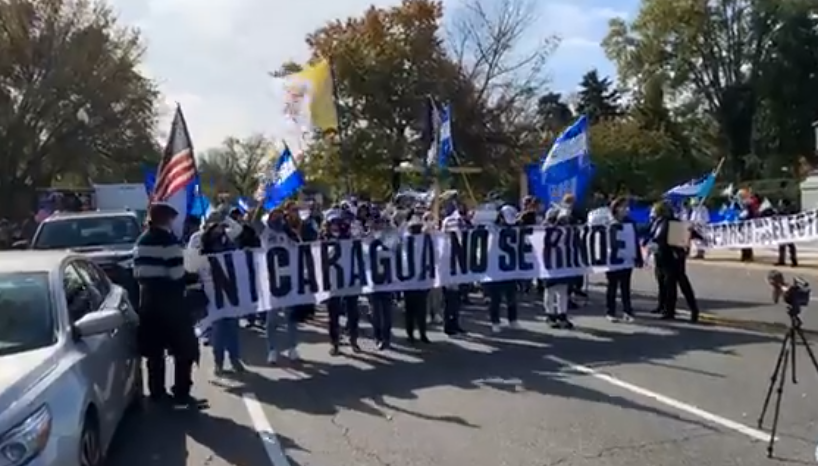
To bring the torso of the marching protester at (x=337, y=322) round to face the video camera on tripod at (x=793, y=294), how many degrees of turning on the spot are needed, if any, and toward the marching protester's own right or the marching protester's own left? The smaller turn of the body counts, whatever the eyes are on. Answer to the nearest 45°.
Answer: approximately 45° to the marching protester's own left

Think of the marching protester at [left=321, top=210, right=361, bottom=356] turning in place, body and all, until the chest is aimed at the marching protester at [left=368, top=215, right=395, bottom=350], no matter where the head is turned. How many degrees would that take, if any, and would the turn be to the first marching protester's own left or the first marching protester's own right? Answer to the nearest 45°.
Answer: approximately 90° to the first marching protester's own left

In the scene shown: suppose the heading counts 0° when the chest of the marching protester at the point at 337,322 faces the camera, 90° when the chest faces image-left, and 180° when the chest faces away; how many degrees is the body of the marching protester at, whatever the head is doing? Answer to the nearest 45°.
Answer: approximately 0°

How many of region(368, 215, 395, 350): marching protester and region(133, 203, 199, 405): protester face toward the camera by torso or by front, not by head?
1

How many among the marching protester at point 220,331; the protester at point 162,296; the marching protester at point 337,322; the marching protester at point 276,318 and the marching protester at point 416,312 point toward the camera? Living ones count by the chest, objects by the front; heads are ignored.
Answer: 4

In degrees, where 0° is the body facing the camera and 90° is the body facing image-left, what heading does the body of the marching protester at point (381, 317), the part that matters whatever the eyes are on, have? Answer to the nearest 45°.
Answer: approximately 0°

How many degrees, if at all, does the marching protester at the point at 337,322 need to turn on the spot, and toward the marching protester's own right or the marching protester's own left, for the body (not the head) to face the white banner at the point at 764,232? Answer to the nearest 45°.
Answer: approximately 135° to the marching protester's own left

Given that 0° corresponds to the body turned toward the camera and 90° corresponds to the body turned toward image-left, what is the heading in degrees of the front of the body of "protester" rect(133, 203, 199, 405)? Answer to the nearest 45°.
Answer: approximately 225°
